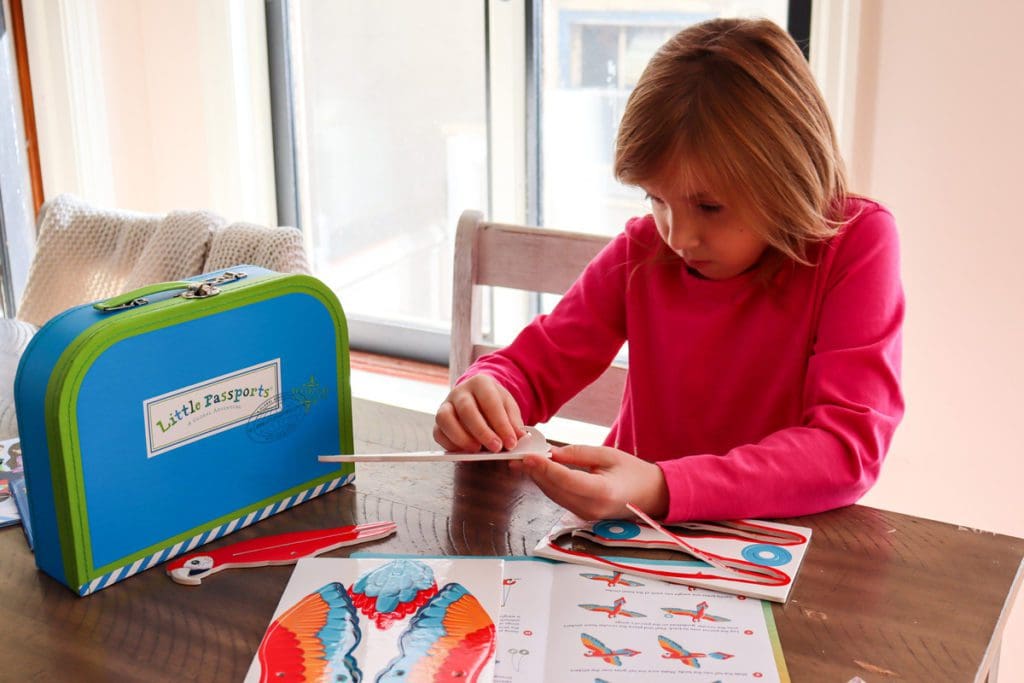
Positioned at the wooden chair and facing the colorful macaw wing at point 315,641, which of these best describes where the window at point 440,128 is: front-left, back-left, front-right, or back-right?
back-right

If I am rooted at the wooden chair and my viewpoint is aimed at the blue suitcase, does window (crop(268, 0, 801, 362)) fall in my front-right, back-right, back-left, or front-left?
back-right

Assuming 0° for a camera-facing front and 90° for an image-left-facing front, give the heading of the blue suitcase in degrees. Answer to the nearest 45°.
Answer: approximately 315°

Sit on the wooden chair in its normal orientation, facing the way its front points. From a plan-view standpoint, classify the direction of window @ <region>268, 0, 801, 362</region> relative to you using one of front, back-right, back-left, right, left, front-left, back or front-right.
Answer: back-right

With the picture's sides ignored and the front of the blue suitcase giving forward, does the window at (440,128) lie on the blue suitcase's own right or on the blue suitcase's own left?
on the blue suitcase's own left

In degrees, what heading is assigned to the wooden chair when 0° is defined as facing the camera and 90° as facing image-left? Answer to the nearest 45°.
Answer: approximately 45°

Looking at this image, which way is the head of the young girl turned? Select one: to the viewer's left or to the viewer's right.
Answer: to the viewer's left

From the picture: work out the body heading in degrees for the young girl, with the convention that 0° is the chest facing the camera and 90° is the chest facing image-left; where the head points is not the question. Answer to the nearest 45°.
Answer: approximately 45°
